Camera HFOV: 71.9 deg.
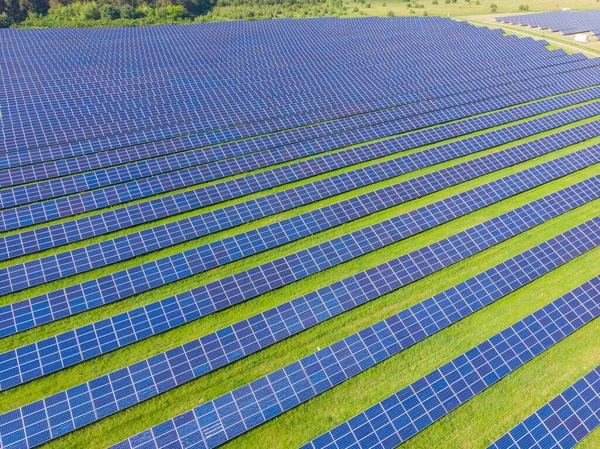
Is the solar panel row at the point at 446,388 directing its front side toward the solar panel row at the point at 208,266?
no

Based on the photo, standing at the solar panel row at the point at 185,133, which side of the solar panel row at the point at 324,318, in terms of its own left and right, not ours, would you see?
back

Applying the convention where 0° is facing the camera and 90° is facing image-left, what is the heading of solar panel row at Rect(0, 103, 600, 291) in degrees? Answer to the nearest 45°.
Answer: approximately 315°

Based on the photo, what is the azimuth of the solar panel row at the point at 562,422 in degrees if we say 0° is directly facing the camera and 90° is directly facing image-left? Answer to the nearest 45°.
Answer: approximately 315°

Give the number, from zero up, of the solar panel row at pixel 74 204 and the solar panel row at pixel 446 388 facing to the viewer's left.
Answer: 0

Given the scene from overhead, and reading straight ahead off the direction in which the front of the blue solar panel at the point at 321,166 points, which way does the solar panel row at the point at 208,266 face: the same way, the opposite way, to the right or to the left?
the same way

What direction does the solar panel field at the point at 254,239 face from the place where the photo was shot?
facing the viewer and to the right of the viewer

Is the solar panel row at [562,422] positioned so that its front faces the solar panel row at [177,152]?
no

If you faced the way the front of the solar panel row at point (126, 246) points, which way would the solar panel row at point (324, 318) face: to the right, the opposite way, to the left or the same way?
the same way

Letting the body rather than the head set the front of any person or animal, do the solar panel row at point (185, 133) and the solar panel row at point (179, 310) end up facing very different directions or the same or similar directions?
same or similar directions

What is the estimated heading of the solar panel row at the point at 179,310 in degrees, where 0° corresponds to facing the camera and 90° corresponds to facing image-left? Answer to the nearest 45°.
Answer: approximately 315°

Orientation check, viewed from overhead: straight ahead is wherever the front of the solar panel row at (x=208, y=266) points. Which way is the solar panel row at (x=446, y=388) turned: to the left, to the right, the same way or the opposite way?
the same way
